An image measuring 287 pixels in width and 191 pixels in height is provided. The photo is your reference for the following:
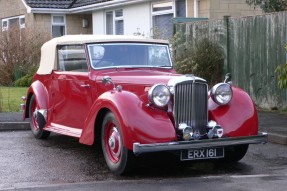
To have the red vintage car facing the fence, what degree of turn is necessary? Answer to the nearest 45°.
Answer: approximately 90° to its left

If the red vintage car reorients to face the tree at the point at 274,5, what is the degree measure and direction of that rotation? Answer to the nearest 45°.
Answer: approximately 90° to its left

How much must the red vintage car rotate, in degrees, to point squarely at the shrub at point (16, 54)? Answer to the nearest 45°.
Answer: approximately 135° to its left

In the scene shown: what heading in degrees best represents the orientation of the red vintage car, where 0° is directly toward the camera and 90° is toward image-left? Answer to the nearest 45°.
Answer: approximately 315°

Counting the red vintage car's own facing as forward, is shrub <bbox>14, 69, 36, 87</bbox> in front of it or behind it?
behind
